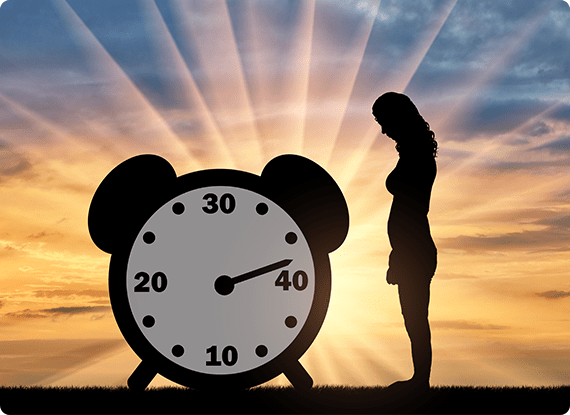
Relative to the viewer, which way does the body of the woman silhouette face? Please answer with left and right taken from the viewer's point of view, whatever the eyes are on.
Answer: facing to the left of the viewer

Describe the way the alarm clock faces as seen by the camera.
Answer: facing the viewer

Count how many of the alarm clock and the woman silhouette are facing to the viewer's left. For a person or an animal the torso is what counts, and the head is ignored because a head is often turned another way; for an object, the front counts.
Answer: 1

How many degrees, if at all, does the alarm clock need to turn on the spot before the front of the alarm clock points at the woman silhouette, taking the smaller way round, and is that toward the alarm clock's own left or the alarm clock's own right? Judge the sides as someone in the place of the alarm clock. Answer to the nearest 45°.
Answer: approximately 90° to the alarm clock's own left

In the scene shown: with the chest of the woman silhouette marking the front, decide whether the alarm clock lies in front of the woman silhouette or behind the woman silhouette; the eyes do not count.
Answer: in front

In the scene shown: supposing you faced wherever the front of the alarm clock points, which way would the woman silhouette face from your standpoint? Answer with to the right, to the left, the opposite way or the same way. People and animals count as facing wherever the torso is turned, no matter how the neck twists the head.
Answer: to the right
